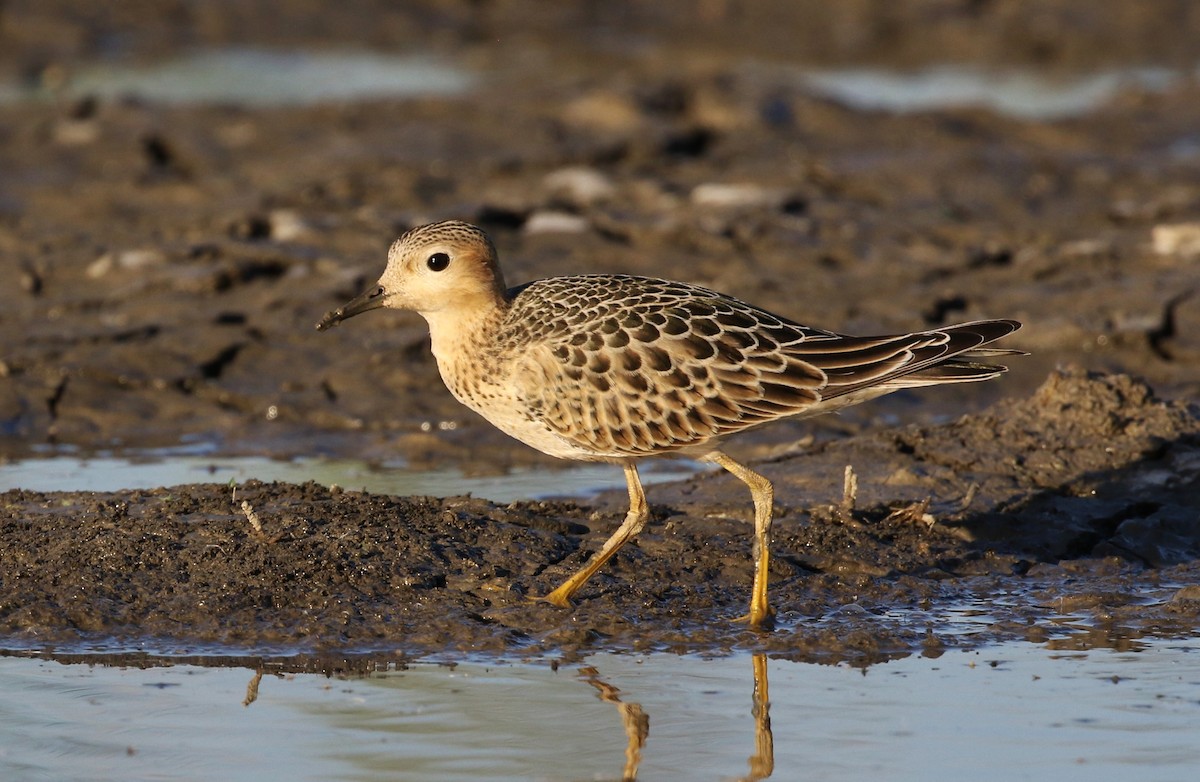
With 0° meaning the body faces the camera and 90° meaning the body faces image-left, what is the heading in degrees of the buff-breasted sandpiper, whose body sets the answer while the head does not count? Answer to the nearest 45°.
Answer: approximately 90°

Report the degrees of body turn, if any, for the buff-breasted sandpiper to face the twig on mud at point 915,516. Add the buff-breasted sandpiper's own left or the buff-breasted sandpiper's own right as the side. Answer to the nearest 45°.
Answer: approximately 135° to the buff-breasted sandpiper's own right

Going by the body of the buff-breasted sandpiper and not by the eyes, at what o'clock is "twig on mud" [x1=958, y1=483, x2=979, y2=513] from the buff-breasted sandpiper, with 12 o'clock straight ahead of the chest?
The twig on mud is roughly at 5 o'clock from the buff-breasted sandpiper.

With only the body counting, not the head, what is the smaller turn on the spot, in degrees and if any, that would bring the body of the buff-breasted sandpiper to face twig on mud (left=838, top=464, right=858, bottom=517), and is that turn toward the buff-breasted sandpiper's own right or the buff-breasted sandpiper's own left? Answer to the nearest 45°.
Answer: approximately 135° to the buff-breasted sandpiper's own right

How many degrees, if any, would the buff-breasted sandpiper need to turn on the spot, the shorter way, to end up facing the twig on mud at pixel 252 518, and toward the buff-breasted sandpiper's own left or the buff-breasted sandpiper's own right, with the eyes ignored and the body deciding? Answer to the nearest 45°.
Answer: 0° — it already faces it
